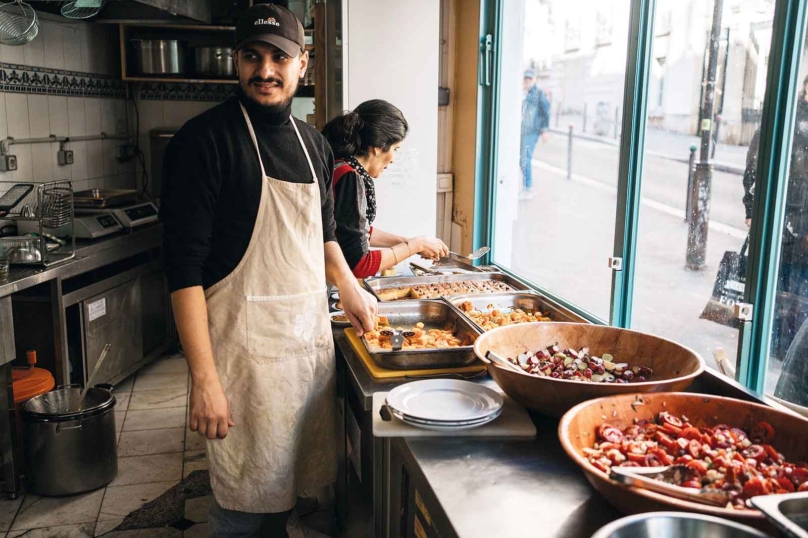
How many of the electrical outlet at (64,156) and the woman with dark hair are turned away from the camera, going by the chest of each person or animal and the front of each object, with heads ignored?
0

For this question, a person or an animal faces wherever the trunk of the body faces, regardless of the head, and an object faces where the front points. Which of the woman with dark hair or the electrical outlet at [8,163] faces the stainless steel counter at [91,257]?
the electrical outlet

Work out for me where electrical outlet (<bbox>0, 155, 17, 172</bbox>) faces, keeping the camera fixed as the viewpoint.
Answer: facing the viewer and to the right of the viewer

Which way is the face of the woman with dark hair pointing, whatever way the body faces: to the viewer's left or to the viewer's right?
to the viewer's right

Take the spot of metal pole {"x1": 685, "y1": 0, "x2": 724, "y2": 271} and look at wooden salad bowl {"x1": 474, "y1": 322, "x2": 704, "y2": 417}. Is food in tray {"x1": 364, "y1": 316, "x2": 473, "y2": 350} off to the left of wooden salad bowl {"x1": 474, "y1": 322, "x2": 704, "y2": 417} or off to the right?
right

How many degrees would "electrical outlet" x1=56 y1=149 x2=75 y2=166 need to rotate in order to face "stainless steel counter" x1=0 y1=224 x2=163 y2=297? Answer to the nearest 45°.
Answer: approximately 45° to its right

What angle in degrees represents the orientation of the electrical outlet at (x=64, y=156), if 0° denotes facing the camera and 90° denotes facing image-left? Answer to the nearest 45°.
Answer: approximately 315°

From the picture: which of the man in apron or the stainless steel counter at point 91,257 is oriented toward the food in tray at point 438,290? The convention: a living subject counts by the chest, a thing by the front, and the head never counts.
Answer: the stainless steel counter

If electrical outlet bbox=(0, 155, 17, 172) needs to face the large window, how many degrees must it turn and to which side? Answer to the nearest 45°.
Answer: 0° — it already faces it

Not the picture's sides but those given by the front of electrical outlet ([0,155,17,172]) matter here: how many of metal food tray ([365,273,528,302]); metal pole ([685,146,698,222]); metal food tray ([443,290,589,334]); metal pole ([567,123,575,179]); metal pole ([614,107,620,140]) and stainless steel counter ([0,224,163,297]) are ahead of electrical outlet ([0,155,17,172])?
6

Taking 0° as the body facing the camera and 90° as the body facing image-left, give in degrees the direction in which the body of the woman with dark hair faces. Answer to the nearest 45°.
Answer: approximately 270°

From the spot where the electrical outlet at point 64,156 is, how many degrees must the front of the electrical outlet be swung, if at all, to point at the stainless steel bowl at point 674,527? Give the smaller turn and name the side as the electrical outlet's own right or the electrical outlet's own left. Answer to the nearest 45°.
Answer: approximately 45° to the electrical outlet's own right

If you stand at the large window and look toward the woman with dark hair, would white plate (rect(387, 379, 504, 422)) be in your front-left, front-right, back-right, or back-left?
front-left
